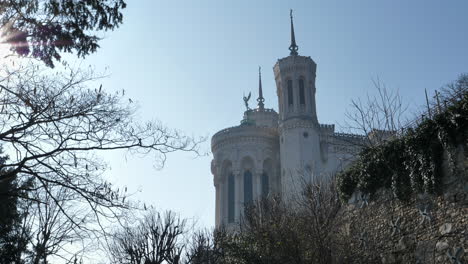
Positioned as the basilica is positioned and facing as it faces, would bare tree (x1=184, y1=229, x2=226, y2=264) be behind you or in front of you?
behind

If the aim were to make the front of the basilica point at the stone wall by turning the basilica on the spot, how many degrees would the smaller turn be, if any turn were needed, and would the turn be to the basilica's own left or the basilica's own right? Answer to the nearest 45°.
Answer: approximately 135° to the basilica's own right

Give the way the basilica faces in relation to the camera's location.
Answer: facing away from the viewer and to the right of the viewer

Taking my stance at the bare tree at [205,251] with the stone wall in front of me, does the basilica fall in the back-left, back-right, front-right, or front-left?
back-left
